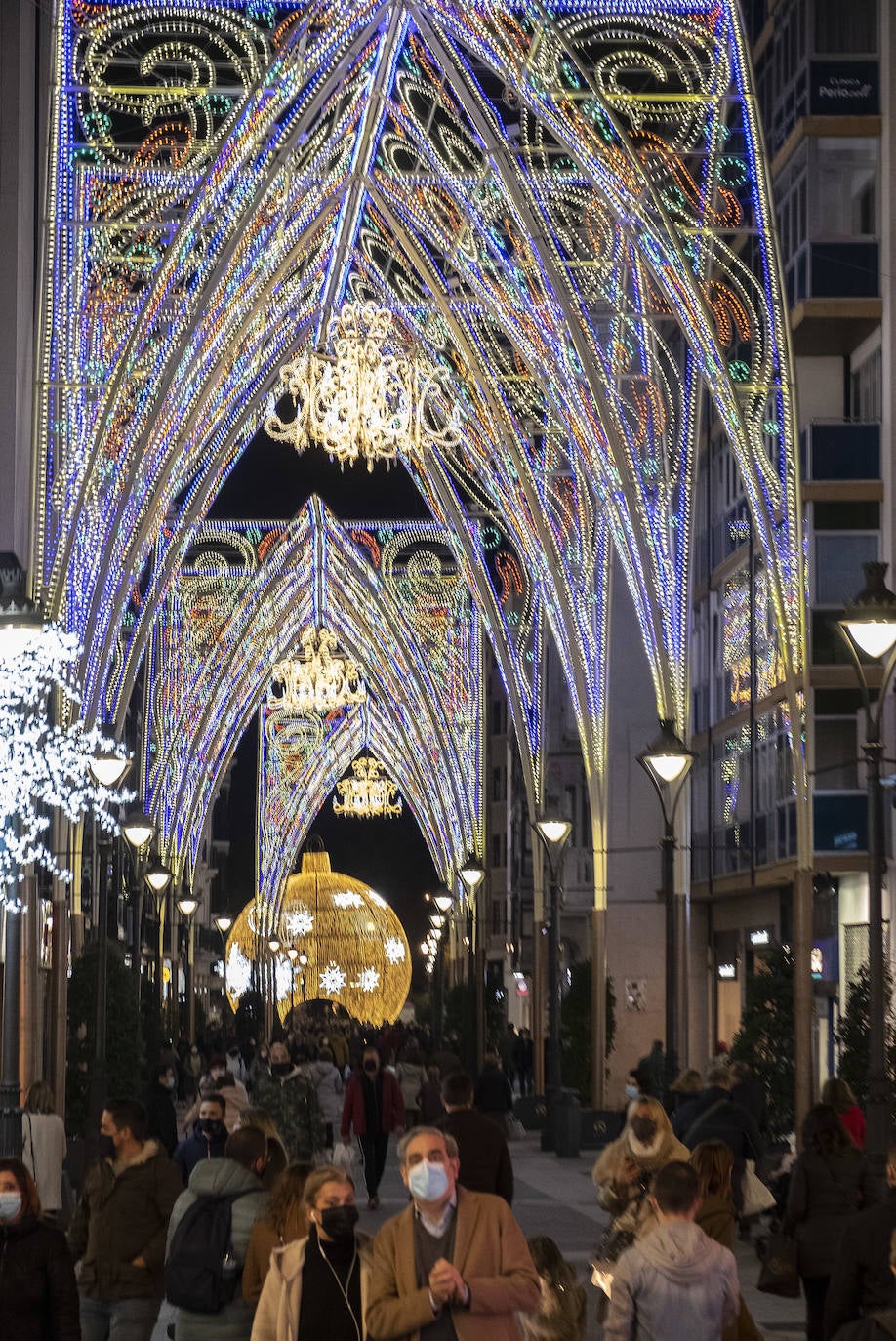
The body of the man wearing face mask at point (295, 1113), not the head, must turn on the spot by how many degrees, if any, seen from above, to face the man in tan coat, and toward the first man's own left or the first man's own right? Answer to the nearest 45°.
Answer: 0° — they already face them

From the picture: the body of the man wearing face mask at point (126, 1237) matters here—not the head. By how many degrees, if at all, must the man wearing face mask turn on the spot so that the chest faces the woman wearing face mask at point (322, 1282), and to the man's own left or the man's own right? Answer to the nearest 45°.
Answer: approximately 45° to the man's own left

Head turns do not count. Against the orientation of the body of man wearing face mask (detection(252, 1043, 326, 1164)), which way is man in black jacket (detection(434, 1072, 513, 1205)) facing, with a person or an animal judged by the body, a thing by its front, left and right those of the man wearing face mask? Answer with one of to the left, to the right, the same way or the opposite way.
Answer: the opposite way

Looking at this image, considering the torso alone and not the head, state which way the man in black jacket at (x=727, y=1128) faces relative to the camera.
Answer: away from the camera

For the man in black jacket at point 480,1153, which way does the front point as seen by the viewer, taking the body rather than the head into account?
away from the camera

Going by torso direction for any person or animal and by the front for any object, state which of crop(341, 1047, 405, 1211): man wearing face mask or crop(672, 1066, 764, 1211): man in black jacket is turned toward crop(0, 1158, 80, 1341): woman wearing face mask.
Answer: the man wearing face mask

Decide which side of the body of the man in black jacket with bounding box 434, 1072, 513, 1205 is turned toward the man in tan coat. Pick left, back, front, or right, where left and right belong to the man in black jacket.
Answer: back
